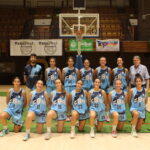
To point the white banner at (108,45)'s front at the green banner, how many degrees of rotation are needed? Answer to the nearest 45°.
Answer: approximately 90° to its right

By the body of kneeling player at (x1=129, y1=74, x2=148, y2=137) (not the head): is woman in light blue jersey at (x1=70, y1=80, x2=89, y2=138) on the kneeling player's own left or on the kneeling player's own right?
on the kneeling player's own right

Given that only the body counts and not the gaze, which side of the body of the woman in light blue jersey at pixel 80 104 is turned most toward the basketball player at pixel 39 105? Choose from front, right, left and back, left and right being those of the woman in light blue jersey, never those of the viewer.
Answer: right

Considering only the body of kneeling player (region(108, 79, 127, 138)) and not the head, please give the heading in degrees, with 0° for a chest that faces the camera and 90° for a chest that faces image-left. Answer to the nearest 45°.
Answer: approximately 0°

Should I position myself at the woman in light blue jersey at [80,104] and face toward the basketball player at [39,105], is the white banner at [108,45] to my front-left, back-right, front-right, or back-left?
back-right

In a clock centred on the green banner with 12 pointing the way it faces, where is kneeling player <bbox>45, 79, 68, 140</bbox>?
The kneeling player is roughly at 12 o'clock from the green banner.

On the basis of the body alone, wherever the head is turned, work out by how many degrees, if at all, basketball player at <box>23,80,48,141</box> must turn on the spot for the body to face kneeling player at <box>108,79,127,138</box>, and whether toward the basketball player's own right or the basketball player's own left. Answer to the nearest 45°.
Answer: approximately 90° to the basketball player's own left
